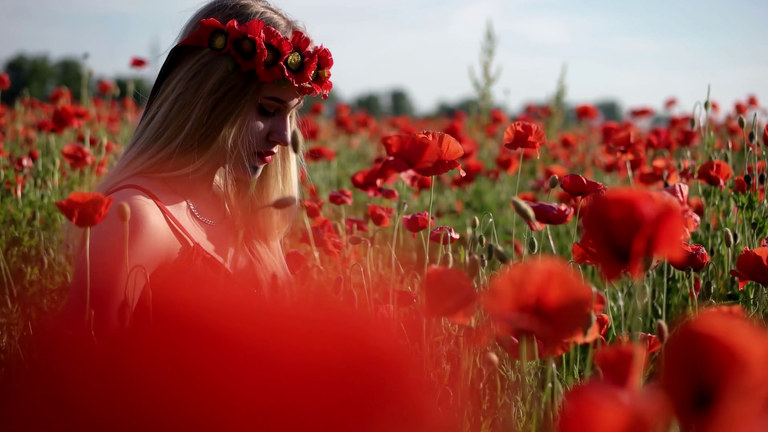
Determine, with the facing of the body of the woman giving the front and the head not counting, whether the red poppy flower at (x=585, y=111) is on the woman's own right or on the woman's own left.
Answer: on the woman's own left

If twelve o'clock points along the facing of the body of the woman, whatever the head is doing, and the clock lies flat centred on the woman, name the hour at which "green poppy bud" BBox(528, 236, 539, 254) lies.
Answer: The green poppy bud is roughly at 12 o'clock from the woman.

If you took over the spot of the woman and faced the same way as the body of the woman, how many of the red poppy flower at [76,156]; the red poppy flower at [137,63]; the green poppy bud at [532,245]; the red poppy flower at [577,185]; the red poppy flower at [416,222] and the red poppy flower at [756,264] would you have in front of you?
4

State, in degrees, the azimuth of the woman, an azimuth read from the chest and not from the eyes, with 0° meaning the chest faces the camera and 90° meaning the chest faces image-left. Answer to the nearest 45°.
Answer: approximately 315°

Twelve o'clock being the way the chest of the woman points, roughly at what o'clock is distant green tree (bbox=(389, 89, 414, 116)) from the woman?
The distant green tree is roughly at 8 o'clock from the woman.

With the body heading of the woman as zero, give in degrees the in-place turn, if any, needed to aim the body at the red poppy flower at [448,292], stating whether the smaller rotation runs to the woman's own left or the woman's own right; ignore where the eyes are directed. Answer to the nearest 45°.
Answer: approximately 45° to the woman's own right

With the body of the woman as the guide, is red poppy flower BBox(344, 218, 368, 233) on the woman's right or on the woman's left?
on the woman's left

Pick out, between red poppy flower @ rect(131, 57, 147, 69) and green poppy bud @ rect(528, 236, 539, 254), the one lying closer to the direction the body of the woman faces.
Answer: the green poppy bud

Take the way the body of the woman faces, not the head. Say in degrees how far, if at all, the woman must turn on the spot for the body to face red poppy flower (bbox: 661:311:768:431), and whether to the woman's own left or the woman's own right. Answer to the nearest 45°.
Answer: approximately 45° to the woman's own right

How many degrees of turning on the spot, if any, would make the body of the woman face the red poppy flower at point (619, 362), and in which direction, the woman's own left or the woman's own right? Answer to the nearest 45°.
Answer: approximately 45° to the woman's own right
